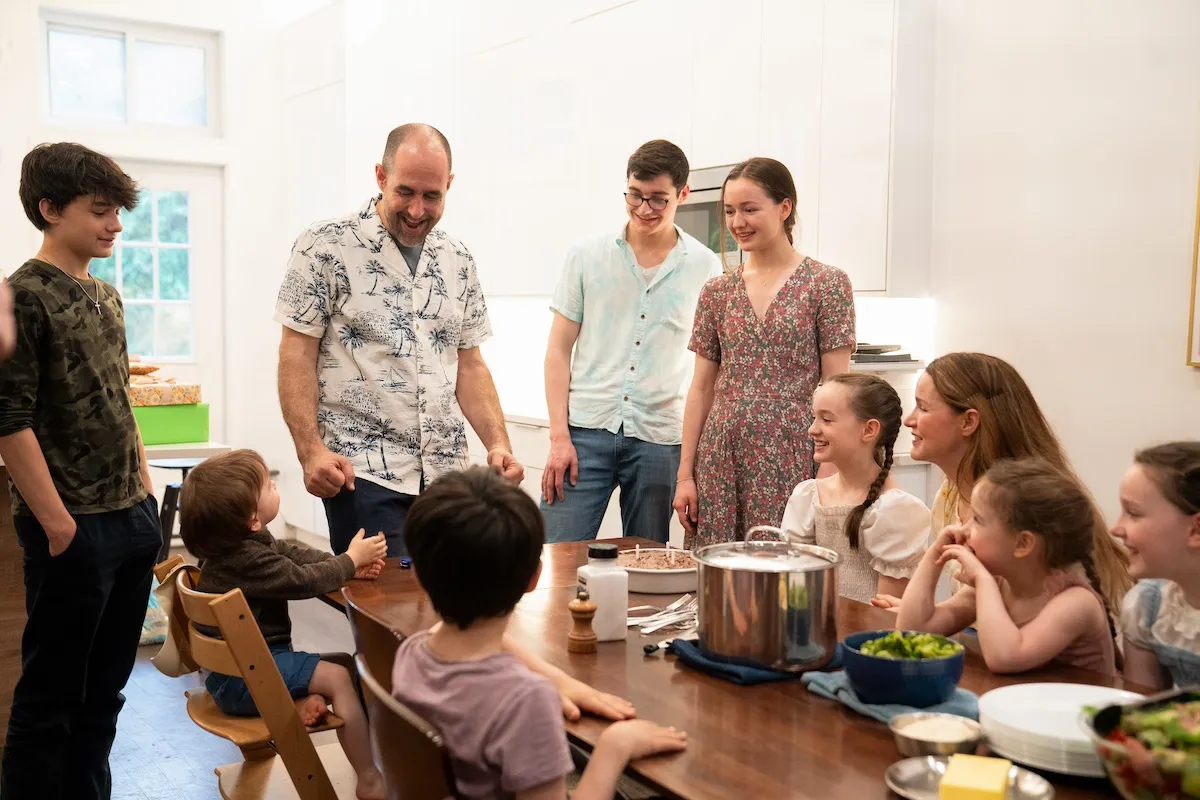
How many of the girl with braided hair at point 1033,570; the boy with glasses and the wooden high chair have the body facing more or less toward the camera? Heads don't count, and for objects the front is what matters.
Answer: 1

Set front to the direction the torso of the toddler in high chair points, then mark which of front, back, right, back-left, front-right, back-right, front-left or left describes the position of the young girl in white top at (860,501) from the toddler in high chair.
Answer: front-right

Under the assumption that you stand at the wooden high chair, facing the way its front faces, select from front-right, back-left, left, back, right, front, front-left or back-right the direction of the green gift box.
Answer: front-left

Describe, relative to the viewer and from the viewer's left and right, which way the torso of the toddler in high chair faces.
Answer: facing away from the viewer and to the right of the viewer

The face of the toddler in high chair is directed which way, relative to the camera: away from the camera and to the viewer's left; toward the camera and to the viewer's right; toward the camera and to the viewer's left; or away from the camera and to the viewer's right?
away from the camera and to the viewer's right

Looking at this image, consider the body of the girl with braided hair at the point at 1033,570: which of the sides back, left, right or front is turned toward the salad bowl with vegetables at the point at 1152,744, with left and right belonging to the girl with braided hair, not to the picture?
left

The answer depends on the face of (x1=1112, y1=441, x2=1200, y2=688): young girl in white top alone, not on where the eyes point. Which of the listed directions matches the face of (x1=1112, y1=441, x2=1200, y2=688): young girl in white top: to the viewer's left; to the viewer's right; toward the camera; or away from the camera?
to the viewer's left

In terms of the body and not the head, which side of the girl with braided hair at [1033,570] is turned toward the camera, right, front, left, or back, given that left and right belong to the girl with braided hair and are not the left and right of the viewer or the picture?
left

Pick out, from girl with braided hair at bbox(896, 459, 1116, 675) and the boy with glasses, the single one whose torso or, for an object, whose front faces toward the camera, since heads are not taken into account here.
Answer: the boy with glasses

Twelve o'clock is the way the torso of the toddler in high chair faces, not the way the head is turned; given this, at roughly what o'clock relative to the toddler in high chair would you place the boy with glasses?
The boy with glasses is roughly at 12 o'clock from the toddler in high chair.

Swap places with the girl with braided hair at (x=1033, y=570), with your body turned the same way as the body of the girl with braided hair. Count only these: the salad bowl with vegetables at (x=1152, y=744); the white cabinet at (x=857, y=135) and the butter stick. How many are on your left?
2

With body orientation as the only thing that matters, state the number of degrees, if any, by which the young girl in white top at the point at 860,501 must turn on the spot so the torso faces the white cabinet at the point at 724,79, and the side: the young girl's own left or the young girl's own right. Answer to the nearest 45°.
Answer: approximately 135° to the young girl's own right

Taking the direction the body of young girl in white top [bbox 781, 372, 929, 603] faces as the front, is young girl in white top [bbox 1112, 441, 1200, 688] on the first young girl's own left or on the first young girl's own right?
on the first young girl's own left

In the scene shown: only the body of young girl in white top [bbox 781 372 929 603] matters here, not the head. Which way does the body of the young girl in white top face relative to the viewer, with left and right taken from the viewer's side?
facing the viewer and to the left of the viewer

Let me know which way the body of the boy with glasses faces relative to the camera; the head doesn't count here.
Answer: toward the camera

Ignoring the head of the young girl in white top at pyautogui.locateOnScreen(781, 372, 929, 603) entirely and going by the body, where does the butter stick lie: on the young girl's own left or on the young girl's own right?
on the young girl's own left

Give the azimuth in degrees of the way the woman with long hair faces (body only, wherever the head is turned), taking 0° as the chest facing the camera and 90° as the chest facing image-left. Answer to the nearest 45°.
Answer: approximately 90°
